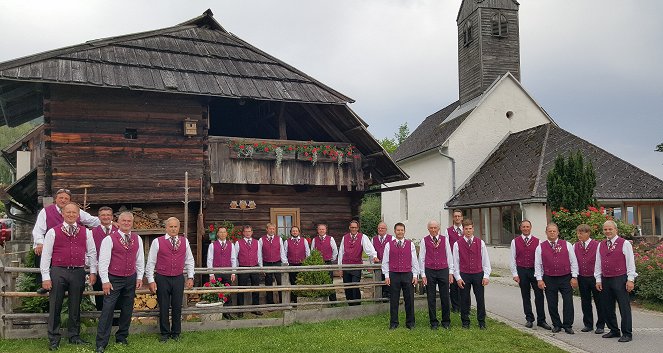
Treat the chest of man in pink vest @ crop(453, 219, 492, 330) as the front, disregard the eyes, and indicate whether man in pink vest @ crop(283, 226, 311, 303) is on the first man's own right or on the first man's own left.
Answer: on the first man's own right

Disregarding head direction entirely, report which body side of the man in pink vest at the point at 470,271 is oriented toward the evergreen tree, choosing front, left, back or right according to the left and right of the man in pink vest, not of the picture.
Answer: back

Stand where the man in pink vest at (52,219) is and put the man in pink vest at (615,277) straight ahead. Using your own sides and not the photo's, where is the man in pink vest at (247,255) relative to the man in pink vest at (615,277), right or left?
left

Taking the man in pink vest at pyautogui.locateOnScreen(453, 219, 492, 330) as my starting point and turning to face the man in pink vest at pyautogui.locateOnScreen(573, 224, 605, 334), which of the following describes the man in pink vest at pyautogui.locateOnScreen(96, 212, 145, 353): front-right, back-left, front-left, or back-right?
back-right

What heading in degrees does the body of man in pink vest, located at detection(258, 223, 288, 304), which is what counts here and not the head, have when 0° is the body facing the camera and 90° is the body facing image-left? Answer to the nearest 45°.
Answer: approximately 0°

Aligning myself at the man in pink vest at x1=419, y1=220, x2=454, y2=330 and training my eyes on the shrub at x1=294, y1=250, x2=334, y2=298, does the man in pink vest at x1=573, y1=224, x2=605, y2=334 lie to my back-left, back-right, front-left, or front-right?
back-right

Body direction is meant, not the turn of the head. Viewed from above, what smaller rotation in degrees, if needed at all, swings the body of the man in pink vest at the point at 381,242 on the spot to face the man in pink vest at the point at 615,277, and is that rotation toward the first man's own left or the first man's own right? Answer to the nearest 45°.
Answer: approximately 45° to the first man's own left

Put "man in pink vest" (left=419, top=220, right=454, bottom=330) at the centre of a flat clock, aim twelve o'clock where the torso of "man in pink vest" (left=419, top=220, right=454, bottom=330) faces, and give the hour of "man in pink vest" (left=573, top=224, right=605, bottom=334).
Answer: "man in pink vest" (left=573, top=224, right=605, bottom=334) is roughly at 9 o'clock from "man in pink vest" (left=419, top=220, right=454, bottom=330).
